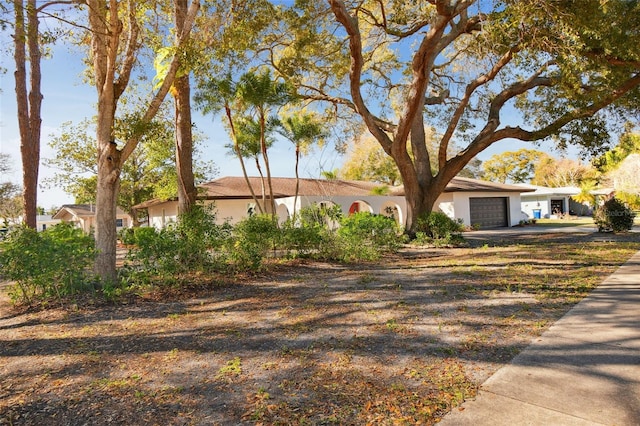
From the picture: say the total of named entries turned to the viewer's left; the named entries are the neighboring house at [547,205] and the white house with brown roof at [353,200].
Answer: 0

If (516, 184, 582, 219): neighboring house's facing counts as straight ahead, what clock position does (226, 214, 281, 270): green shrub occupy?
The green shrub is roughly at 2 o'clock from the neighboring house.

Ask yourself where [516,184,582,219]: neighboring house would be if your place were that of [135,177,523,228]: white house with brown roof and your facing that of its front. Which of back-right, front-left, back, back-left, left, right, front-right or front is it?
back-left

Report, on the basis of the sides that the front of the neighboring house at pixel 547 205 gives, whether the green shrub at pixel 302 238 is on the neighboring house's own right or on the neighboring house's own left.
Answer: on the neighboring house's own right

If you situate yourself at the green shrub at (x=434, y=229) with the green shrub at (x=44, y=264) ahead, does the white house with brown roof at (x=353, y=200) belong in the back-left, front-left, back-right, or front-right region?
back-right

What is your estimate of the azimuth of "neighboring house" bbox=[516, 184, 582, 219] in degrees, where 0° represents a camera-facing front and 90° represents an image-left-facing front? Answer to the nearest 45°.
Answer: approximately 315°

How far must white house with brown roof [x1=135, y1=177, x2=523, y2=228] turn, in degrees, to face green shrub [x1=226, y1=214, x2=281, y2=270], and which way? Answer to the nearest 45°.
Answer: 0° — it already faces it

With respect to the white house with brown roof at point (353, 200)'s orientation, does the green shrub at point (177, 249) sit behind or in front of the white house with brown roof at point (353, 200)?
in front

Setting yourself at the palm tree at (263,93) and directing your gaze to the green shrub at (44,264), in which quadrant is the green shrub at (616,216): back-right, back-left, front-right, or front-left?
back-left

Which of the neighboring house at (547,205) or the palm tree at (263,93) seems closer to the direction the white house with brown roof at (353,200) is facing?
the palm tree

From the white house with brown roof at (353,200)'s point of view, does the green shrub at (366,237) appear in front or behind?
in front

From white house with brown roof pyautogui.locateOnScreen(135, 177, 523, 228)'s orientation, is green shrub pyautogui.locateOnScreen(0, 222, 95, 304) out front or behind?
out front

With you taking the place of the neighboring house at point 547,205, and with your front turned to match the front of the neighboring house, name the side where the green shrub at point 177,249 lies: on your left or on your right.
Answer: on your right
